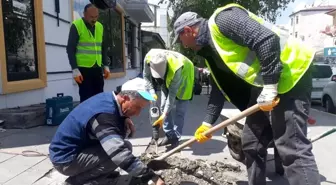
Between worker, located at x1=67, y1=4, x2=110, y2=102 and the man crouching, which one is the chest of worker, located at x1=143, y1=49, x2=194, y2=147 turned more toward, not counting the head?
the man crouching

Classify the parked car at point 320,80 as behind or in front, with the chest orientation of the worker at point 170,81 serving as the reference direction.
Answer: behind

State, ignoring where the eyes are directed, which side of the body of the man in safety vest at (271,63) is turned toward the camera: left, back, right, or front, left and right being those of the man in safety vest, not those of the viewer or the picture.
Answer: left

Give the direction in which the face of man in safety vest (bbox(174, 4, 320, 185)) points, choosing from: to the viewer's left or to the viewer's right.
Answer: to the viewer's left

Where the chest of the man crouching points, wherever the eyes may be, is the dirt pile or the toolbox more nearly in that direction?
the dirt pile

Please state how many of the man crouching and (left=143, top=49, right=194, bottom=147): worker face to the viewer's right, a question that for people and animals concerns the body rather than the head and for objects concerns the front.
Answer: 1

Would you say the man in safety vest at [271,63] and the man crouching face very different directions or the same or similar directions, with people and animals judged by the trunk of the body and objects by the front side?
very different directions

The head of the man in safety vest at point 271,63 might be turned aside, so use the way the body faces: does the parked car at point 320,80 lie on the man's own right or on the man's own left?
on the man's own right

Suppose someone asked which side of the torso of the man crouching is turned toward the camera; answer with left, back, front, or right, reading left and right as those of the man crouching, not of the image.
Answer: right

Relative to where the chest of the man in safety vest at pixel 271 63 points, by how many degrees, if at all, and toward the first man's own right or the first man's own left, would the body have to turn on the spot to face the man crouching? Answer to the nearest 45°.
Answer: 0° — they already face them

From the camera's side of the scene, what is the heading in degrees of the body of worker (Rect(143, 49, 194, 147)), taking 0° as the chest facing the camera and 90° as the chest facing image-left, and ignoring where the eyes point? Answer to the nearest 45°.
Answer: approximately 45°

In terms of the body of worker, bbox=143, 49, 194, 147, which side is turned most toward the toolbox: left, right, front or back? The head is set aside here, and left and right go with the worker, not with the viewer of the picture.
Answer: right
